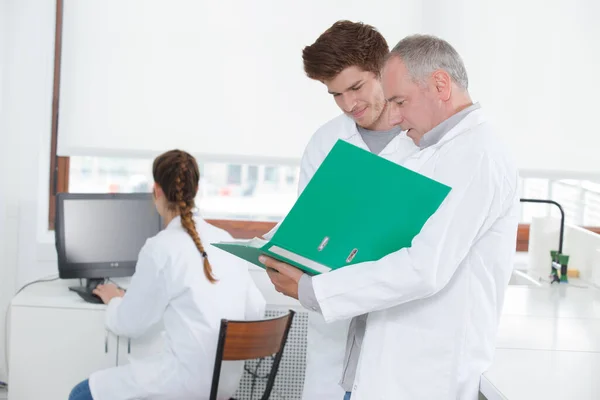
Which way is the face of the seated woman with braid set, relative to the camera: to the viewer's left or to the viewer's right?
to the viewer's left

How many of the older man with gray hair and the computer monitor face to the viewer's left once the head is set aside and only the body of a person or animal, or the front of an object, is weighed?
1

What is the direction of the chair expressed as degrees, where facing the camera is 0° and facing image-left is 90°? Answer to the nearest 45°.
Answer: approximately 135°

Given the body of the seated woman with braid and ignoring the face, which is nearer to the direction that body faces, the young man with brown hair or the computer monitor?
the computer monitor

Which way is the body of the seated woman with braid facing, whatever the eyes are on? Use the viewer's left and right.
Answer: facing away from the viewer and to the left of the viewer

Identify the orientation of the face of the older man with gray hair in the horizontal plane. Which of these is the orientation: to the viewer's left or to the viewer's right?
to the viewer's left

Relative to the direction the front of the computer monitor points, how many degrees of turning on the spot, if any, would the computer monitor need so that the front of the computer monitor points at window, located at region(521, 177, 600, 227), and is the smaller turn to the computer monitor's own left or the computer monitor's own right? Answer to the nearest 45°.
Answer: approximately 90° to the computer monitor's own left

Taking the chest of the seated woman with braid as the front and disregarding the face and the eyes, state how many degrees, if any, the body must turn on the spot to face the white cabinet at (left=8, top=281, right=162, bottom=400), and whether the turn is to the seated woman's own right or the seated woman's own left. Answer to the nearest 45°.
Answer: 0° — they already face it

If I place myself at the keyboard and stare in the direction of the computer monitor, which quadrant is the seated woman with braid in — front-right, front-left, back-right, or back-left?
back-right

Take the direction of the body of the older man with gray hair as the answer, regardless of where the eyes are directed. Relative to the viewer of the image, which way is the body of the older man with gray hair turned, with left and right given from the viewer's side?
facing to the left of the viewer

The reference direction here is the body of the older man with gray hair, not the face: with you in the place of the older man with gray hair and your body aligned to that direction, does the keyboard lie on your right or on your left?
on your right
